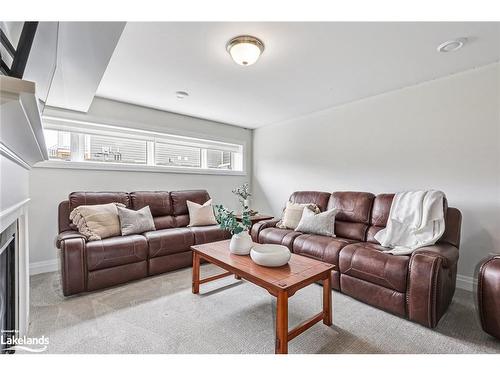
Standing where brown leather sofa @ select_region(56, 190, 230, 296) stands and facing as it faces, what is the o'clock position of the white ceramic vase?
The white ceramic vase is roughly at 12 o'clock from the brown leather sofa.

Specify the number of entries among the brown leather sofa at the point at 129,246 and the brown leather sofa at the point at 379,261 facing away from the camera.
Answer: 0

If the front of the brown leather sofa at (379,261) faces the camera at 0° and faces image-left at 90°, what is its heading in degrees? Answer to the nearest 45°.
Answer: approximately 45°

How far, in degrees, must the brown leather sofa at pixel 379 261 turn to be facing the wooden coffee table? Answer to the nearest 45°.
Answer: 0° — it already faces it

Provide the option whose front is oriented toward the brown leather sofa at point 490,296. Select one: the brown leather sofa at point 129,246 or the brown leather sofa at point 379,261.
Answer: the brown leather sofa at point 129,246

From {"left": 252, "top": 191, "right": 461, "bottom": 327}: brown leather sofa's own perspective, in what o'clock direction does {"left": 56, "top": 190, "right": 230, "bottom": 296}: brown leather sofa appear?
{"left": 56, "top": 190, "right": 230, "bottom": 296}: brown leather sofa is roughly at 1 o'clock from {"left": 252, "top": 191, "right": 461, "bottom": 327}: brown leather sofa.

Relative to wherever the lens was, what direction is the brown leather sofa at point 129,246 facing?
facing the viewer and to the right of the viewer

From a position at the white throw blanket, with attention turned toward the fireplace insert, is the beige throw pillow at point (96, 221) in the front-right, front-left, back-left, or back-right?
front-right

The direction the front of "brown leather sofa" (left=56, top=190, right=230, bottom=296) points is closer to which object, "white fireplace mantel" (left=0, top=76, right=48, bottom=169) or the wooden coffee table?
the wooden coffee table

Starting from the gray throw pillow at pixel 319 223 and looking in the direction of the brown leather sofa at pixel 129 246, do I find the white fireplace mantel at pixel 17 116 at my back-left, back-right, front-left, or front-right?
front-left

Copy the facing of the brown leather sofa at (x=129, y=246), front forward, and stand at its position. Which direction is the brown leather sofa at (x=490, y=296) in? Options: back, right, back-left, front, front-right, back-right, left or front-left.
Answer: front

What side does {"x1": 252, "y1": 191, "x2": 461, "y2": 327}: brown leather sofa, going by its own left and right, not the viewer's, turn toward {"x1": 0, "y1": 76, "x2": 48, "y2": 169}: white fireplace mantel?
front

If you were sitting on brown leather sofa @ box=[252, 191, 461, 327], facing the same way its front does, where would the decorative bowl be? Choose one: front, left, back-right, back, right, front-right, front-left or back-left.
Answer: front
